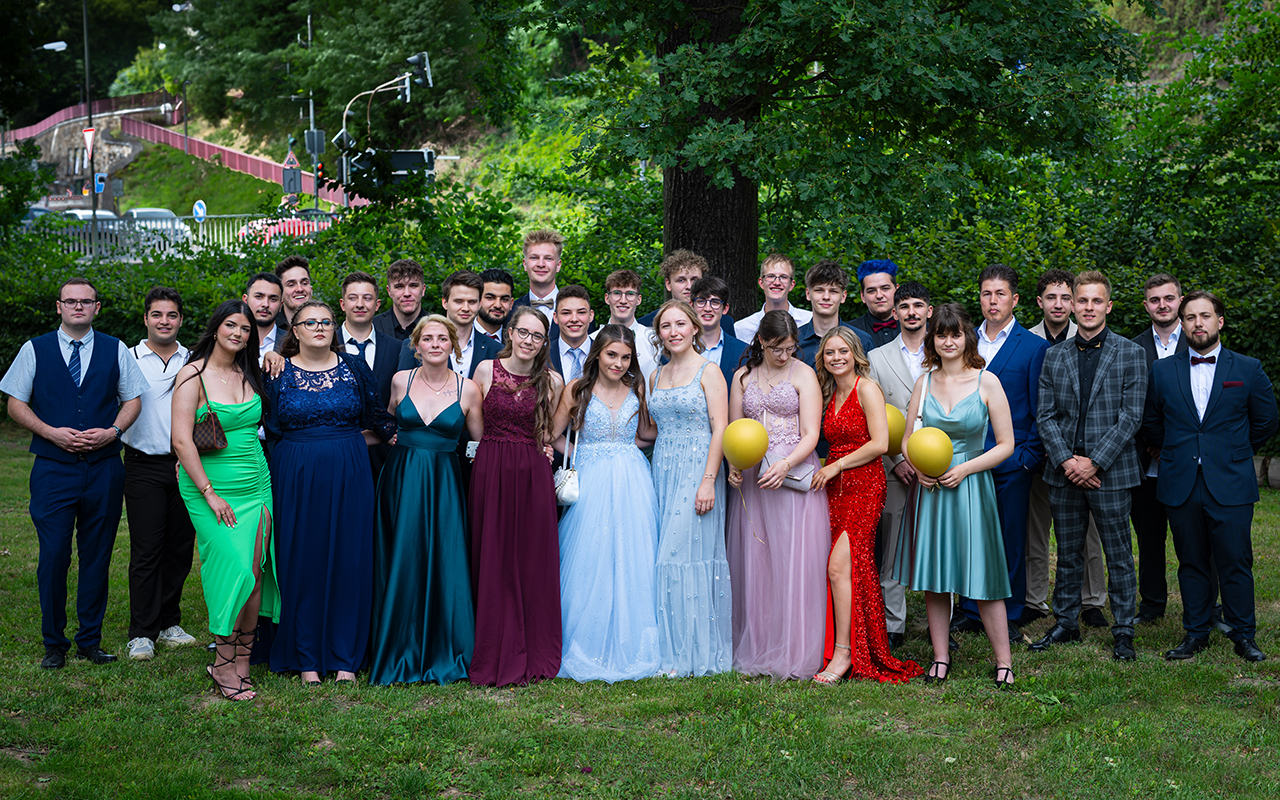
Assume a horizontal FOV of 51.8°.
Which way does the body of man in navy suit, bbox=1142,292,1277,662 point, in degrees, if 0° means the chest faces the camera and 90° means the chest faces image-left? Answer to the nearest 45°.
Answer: approximately 0°

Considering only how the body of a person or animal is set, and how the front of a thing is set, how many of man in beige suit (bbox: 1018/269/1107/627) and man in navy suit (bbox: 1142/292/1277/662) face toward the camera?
2

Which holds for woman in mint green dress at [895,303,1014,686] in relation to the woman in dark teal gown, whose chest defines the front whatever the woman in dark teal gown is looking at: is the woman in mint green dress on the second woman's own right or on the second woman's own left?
on the second woman's own left

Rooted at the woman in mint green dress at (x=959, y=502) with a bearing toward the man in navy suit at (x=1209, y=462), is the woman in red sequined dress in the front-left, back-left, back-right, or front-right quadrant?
back-left

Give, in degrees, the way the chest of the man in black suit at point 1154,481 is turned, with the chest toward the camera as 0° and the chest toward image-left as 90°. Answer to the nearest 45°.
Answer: approximately 0°

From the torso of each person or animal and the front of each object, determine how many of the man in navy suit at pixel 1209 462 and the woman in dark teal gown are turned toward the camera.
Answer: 2
